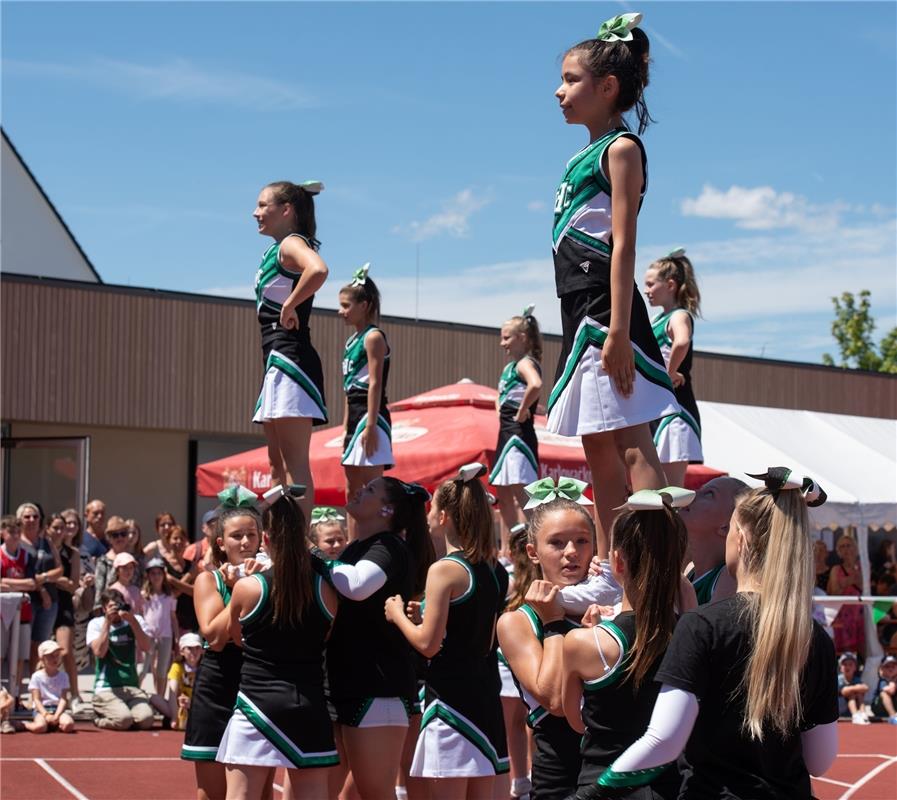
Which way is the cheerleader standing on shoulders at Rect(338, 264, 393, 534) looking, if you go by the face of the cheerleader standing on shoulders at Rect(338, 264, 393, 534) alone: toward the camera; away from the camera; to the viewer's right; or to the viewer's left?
to the viewer's left

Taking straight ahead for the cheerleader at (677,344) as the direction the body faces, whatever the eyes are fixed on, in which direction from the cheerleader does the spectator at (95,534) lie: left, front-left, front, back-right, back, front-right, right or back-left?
front-right

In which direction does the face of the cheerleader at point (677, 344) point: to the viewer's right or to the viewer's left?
to the viewer's left

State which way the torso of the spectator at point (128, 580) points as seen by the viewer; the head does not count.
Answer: toward the camera

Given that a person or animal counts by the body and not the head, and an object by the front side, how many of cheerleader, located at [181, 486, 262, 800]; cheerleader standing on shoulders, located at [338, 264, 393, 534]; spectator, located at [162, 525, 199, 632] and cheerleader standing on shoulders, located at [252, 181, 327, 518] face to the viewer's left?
2

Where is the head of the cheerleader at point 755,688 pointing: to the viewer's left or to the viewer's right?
to the viewer's left

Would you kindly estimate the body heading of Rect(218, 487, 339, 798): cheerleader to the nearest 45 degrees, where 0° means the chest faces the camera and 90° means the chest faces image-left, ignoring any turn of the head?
approximately 180°

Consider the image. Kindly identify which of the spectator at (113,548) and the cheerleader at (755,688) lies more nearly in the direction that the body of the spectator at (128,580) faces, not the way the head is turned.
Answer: the cheerleader

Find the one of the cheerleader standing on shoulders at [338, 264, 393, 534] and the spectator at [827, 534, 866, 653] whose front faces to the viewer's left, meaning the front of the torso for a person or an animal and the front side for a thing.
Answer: the cheerleader standing on shoulders

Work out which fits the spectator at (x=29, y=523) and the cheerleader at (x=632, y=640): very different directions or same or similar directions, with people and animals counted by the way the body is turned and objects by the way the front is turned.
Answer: very different directions

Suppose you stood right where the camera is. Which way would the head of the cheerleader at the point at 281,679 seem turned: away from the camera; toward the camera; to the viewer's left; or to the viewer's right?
away from the camera

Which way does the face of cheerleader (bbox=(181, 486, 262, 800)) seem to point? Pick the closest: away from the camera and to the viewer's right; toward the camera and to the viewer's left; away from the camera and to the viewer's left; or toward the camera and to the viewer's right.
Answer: toward the camera and to the viewer's right

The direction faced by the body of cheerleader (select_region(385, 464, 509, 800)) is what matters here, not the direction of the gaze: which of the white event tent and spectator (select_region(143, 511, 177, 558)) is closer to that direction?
the spectator

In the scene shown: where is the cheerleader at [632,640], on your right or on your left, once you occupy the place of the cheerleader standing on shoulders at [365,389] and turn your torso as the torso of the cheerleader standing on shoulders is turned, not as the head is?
on your left

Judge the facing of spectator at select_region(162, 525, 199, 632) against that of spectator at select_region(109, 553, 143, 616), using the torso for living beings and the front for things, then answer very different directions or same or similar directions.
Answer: same or similar directions
